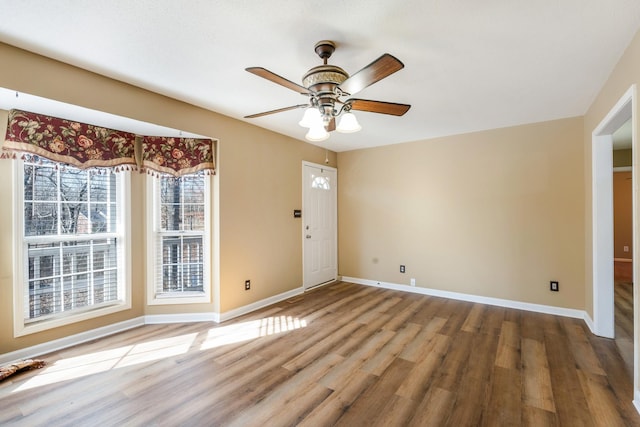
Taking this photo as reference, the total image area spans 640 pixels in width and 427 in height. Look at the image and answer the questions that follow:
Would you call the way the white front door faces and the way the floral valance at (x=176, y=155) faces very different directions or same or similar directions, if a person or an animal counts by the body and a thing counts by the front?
same or similar directions

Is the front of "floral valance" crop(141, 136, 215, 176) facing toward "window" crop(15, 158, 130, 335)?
no

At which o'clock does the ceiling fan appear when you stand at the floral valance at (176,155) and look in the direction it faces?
The ceiling fan is roughly at 11 o'clock from the floral valance.

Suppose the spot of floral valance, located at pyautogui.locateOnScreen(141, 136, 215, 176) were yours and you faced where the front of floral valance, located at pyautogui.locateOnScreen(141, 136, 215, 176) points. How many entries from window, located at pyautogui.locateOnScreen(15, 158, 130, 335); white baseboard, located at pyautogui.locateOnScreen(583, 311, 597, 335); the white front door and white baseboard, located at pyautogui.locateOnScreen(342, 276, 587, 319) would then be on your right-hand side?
1

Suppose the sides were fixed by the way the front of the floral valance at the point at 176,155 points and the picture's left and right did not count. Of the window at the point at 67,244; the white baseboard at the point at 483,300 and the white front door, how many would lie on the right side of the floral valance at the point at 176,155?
1

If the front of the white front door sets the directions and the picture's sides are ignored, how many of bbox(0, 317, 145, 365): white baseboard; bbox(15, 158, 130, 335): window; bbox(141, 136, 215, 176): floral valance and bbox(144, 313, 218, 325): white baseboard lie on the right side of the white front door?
4

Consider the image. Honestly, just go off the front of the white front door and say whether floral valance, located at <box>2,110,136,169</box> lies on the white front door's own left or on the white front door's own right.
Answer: on the white front door's own right

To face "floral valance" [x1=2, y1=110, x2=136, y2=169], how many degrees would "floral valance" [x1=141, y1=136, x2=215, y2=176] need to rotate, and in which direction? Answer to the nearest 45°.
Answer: approximately 90° to its right

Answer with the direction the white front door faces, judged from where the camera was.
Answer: facing the viewer and to the right of the viewer

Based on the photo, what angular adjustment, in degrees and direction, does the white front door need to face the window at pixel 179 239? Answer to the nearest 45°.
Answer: approximately 90° to its right

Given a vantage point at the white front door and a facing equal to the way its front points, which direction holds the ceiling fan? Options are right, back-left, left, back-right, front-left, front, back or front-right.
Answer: front-right

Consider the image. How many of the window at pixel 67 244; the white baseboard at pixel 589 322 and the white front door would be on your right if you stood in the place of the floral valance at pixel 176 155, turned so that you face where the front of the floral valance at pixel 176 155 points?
1

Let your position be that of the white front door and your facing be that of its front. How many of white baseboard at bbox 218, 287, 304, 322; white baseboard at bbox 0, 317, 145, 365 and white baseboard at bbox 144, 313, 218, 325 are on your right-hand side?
3

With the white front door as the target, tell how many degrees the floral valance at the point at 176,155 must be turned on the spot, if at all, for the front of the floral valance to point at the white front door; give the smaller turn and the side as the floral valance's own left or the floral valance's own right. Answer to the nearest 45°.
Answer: approximately 90° to the floral valance's own left

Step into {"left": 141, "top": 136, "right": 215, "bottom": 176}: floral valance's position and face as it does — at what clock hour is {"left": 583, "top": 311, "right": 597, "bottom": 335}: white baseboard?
The white baseboard is roughly at 10 o'clock from the floral valance.

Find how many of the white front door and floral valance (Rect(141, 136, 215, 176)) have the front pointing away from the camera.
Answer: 0

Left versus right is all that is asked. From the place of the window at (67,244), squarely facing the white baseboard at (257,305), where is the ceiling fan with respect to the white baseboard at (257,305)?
right
